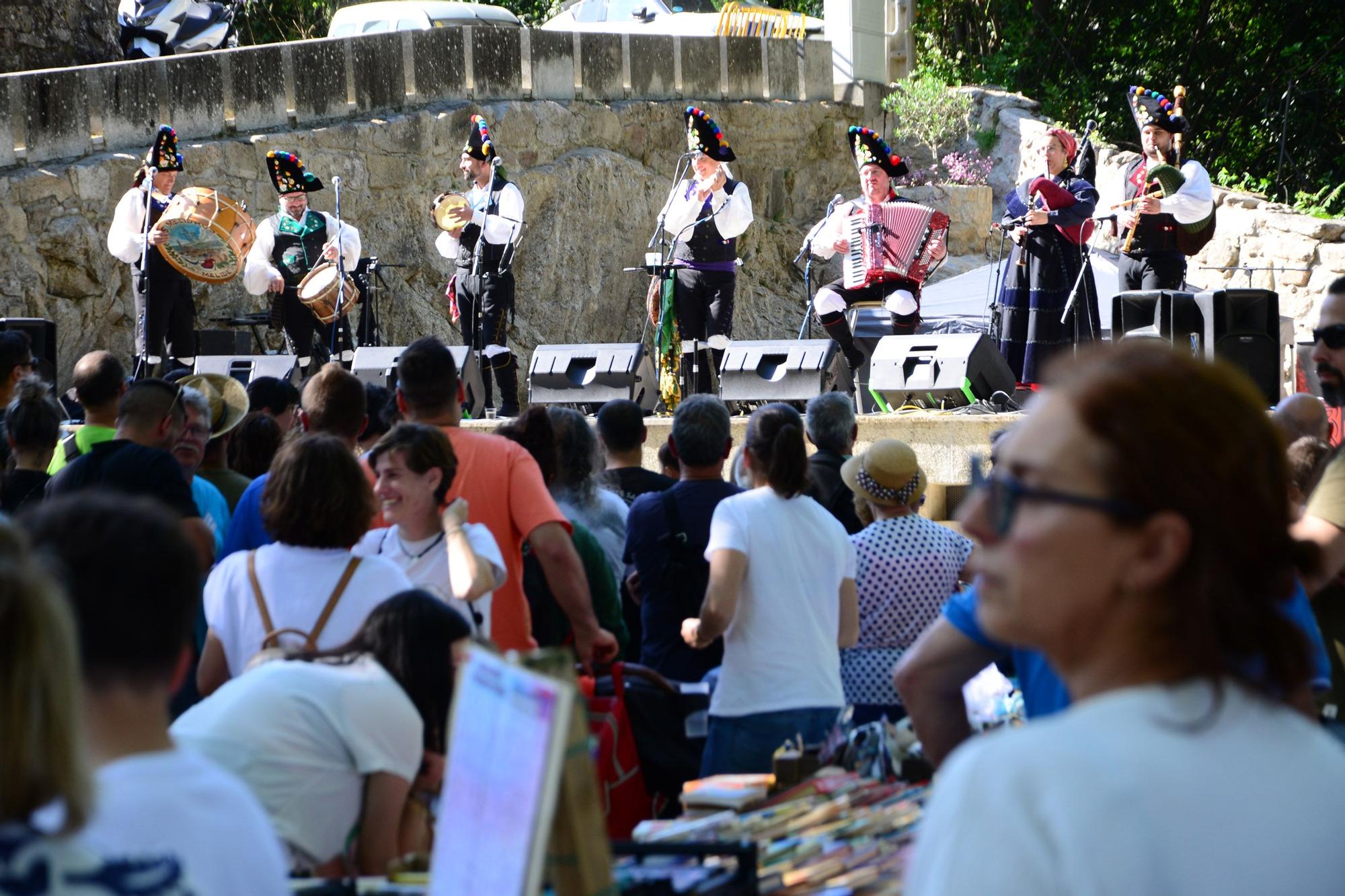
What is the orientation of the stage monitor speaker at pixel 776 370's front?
away from the camera

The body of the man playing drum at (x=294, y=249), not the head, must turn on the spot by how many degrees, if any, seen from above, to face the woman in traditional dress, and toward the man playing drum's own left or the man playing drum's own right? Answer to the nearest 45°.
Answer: approximately 45° to the man playing drum's own left

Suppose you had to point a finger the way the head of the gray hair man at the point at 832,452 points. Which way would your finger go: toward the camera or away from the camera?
away from the camera

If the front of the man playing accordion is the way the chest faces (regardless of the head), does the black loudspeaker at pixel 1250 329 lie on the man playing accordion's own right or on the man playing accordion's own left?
on the man playing accordion's own left

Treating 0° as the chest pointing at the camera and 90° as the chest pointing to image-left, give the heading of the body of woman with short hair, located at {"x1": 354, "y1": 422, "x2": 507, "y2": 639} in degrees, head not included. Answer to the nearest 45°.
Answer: approximately 45°

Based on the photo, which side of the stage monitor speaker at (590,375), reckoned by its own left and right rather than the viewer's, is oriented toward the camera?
back

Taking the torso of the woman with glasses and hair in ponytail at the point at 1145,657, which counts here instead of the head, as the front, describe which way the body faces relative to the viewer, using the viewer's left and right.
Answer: facing away from the viewer and to the left of the viewer

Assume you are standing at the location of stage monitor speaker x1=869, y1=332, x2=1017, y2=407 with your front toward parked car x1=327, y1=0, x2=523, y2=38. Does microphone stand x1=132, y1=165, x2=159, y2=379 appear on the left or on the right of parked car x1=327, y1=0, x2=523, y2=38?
left

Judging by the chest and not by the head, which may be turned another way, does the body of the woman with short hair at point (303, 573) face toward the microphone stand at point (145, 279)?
yes

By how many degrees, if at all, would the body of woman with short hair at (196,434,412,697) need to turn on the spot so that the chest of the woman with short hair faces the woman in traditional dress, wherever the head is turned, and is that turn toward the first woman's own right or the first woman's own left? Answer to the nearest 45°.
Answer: approximately 45° to the first woman's own right

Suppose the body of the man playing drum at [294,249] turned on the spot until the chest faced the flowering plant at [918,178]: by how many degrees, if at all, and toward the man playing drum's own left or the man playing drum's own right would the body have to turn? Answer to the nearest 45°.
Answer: approximately 135° to the man playing drum's own left

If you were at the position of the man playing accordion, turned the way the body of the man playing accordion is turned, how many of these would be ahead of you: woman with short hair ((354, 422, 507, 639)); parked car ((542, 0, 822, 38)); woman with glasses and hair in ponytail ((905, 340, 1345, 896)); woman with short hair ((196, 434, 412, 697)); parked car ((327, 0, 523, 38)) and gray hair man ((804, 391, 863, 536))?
4

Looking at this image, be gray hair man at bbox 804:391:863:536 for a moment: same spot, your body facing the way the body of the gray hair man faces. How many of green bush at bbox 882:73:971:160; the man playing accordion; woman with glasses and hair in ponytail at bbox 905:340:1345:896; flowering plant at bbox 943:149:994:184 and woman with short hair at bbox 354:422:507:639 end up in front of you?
3

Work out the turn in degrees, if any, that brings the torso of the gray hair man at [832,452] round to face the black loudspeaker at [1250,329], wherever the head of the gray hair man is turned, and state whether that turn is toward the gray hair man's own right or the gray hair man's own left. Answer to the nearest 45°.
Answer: approximately 45° to the gray hair man's own right
